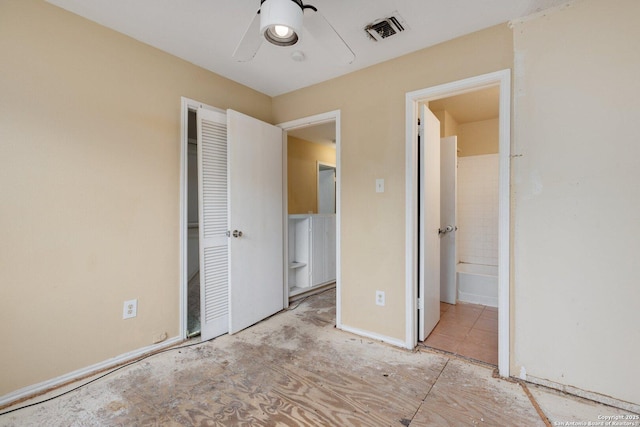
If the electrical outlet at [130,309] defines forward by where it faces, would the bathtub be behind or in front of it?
in front

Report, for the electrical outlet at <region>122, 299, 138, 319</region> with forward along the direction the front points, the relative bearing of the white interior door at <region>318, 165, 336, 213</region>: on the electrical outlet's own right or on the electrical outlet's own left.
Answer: on the electrical outlet's own left

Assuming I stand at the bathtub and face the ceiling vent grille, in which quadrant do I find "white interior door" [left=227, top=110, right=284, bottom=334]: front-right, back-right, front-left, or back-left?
front-right

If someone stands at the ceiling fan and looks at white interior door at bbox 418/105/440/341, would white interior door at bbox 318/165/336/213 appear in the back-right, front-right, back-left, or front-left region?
front-left

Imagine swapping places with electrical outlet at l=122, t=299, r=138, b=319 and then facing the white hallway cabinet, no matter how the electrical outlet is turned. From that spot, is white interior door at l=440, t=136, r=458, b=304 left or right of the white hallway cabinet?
right

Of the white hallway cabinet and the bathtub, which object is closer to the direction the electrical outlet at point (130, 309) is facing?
the bathtub

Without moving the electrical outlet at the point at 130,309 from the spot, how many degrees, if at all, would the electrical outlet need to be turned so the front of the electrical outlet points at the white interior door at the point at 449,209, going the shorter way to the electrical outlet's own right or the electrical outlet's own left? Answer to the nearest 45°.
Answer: approximately 45° to the electrical outlet's own left

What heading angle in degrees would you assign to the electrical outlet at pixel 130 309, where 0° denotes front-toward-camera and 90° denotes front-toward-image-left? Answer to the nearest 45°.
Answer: approximately 315°

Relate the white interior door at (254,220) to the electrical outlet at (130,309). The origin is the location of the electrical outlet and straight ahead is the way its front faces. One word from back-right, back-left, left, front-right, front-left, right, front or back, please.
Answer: front-left

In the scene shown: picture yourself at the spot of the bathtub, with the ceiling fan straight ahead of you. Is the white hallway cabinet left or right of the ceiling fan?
right
